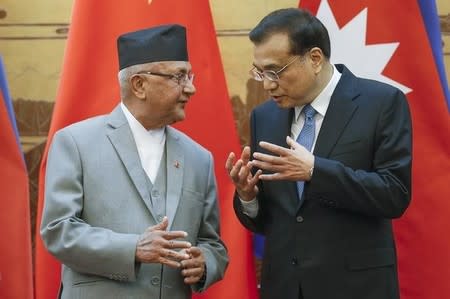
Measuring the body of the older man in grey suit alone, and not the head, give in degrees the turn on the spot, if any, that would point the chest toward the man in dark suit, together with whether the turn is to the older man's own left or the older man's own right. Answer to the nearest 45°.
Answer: approximately 45° to the older man's own left

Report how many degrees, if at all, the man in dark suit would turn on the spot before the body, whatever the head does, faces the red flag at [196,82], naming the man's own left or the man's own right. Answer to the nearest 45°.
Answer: approximately 90° to the man's own right

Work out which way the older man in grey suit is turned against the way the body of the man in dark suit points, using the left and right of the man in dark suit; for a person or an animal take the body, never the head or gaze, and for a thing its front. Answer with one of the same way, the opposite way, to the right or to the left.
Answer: to the left

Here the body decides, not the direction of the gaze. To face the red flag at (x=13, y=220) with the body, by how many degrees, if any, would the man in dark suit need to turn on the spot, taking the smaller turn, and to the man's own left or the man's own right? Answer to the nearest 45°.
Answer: approximately 45° to the man's own right

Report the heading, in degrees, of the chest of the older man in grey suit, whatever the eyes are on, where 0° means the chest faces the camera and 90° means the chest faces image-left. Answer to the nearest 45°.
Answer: approximately 315°

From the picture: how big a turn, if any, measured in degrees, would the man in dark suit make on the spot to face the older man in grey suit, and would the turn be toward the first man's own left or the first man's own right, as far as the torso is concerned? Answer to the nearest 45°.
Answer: approximately 45° to the first man's own right

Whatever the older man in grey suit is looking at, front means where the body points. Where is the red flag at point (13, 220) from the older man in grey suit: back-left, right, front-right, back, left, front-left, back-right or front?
back

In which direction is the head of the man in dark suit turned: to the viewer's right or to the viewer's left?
to the viewer's left
